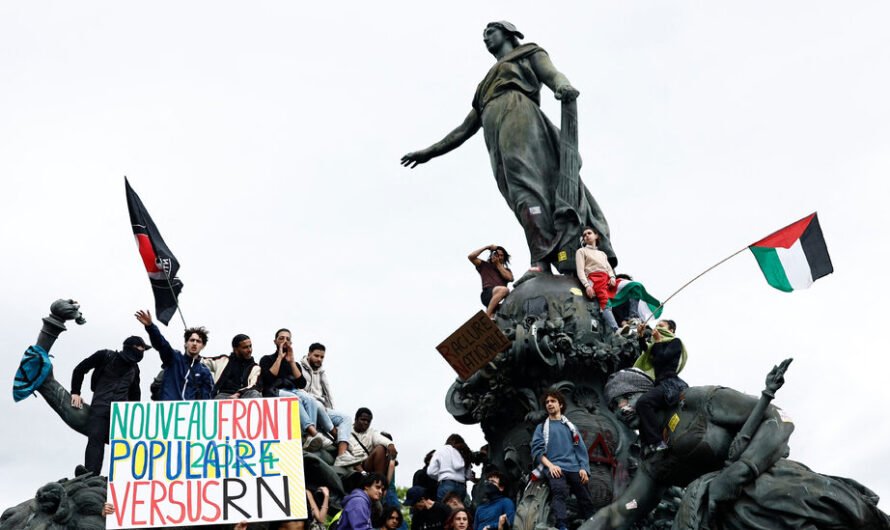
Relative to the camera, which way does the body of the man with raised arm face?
toward the camera

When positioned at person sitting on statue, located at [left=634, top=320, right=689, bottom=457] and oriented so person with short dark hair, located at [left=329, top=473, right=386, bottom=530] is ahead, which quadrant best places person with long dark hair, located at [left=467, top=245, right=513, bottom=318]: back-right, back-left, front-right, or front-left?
front-right

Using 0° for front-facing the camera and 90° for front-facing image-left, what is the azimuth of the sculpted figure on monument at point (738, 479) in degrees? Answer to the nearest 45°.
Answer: approximately 45°

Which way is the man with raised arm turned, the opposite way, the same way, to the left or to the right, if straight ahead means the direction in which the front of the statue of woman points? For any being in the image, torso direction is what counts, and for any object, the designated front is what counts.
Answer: to the left

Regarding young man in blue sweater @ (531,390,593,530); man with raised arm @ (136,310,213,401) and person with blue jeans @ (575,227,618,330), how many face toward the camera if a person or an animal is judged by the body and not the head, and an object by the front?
3

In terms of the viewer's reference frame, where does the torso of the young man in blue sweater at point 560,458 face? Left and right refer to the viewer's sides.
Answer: facing the viewer

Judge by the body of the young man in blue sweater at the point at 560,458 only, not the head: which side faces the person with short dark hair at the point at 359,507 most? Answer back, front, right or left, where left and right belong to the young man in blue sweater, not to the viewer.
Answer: right

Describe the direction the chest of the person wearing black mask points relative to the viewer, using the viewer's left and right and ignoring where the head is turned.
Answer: facing the viewer and to the right of the viewer

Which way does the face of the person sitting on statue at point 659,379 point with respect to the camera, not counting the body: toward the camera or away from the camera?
toward the camera
